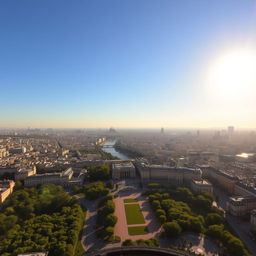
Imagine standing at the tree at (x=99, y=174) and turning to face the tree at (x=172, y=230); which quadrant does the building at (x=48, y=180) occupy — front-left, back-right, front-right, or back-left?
back-right

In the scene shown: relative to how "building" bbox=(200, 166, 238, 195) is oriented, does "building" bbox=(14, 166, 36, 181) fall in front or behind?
in front

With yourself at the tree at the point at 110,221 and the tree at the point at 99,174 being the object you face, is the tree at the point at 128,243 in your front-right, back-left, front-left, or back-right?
back-right

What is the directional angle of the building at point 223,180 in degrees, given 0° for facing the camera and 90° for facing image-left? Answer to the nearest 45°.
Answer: approximately 45°

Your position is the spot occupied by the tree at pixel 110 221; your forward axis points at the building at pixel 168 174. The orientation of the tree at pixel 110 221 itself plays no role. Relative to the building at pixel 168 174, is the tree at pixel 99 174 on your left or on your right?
left

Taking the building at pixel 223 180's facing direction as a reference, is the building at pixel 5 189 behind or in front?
in front
